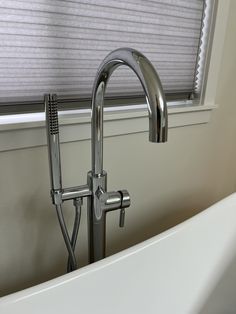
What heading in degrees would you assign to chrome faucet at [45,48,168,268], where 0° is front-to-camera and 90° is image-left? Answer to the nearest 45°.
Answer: approximately 315°
